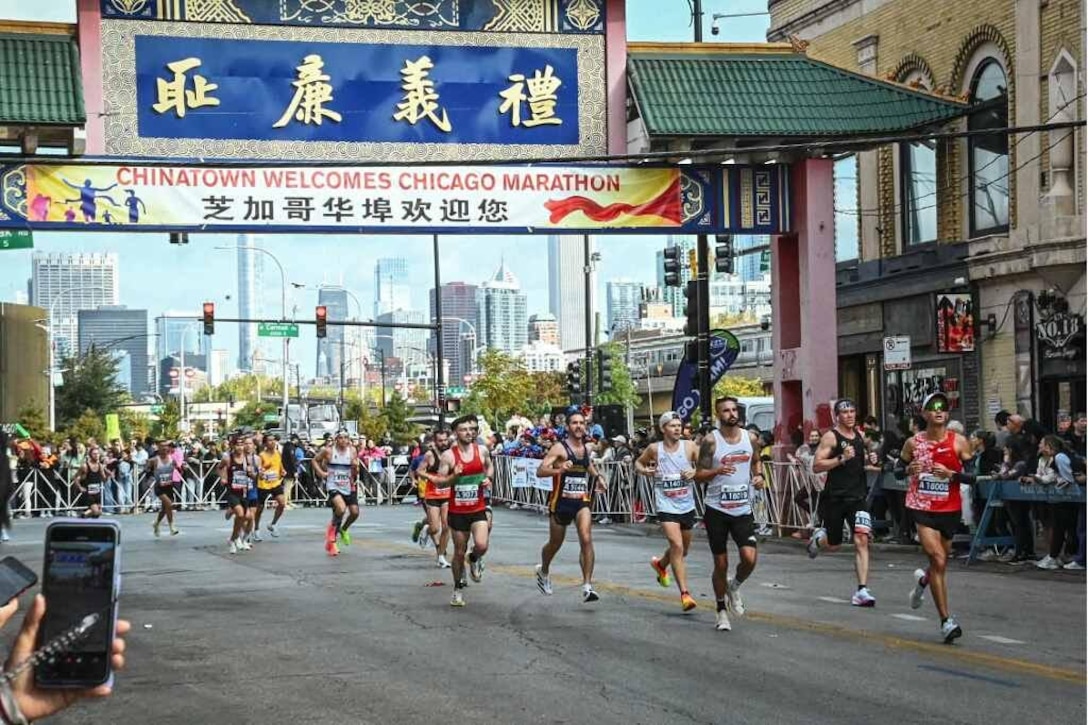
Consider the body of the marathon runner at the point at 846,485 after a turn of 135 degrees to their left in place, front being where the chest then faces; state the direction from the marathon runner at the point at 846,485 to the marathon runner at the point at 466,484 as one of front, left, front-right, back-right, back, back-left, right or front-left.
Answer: left

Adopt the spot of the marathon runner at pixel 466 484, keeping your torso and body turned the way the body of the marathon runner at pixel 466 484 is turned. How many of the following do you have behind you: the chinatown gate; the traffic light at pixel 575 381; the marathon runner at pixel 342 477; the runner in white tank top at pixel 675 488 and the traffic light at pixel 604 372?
4

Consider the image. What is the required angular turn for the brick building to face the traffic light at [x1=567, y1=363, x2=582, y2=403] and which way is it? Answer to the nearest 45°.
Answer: approximately 90° to its right

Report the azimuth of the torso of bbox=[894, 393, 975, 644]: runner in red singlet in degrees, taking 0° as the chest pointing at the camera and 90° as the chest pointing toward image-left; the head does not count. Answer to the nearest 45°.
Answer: approximately 0°
